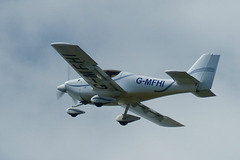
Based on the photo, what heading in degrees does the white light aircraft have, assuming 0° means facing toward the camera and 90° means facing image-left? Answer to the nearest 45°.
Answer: approximately 135°
